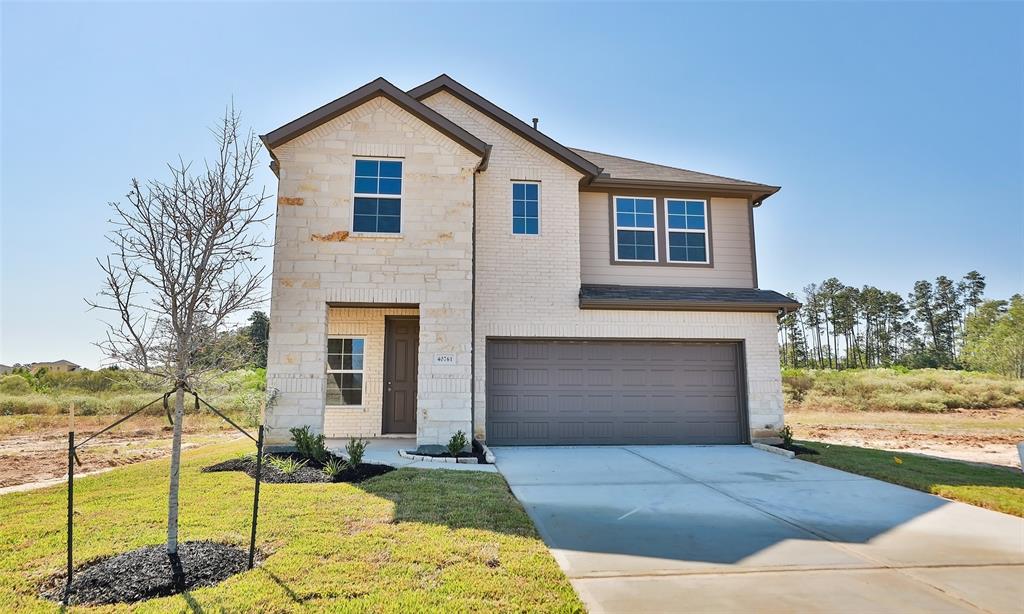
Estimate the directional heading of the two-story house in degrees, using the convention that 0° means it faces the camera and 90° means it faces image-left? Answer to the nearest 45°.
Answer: approximately 0°

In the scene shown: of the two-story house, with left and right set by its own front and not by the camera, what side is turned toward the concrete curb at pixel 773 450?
left

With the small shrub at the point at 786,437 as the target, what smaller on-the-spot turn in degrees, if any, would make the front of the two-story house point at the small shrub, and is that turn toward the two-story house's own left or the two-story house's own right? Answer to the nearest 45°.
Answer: approximately 90° to the two-story house's own left

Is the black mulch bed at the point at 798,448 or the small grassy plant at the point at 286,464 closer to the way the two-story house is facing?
the small grassy plant
